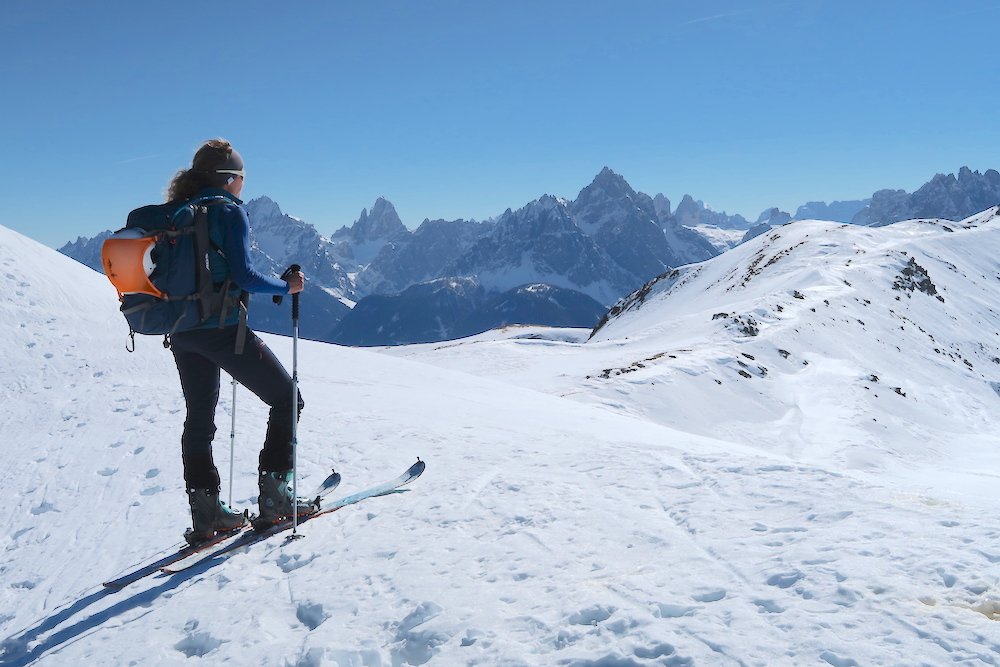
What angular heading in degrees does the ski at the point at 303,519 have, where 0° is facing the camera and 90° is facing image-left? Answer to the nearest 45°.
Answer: approximately 225°

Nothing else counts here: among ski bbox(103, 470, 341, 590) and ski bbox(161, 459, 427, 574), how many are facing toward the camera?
0

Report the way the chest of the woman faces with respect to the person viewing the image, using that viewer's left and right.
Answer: facing away from the viewer and to the right of the viewer

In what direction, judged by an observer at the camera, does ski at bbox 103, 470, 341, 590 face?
facing away from the viewer and to the right of the viewer
